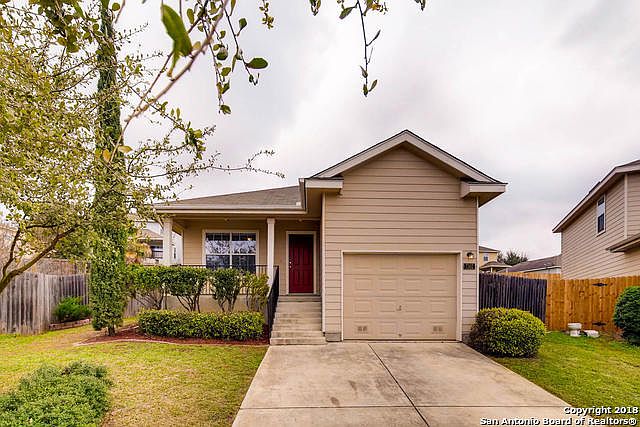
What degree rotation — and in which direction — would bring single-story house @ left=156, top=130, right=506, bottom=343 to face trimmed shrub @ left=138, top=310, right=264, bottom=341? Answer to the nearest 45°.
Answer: approximately 90° to its right

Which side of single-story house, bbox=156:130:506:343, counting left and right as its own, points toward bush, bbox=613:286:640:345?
left

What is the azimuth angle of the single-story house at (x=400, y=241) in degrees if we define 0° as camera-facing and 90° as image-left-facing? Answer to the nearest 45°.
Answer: approximately 0°

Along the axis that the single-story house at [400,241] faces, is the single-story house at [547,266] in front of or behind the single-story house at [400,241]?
behind
